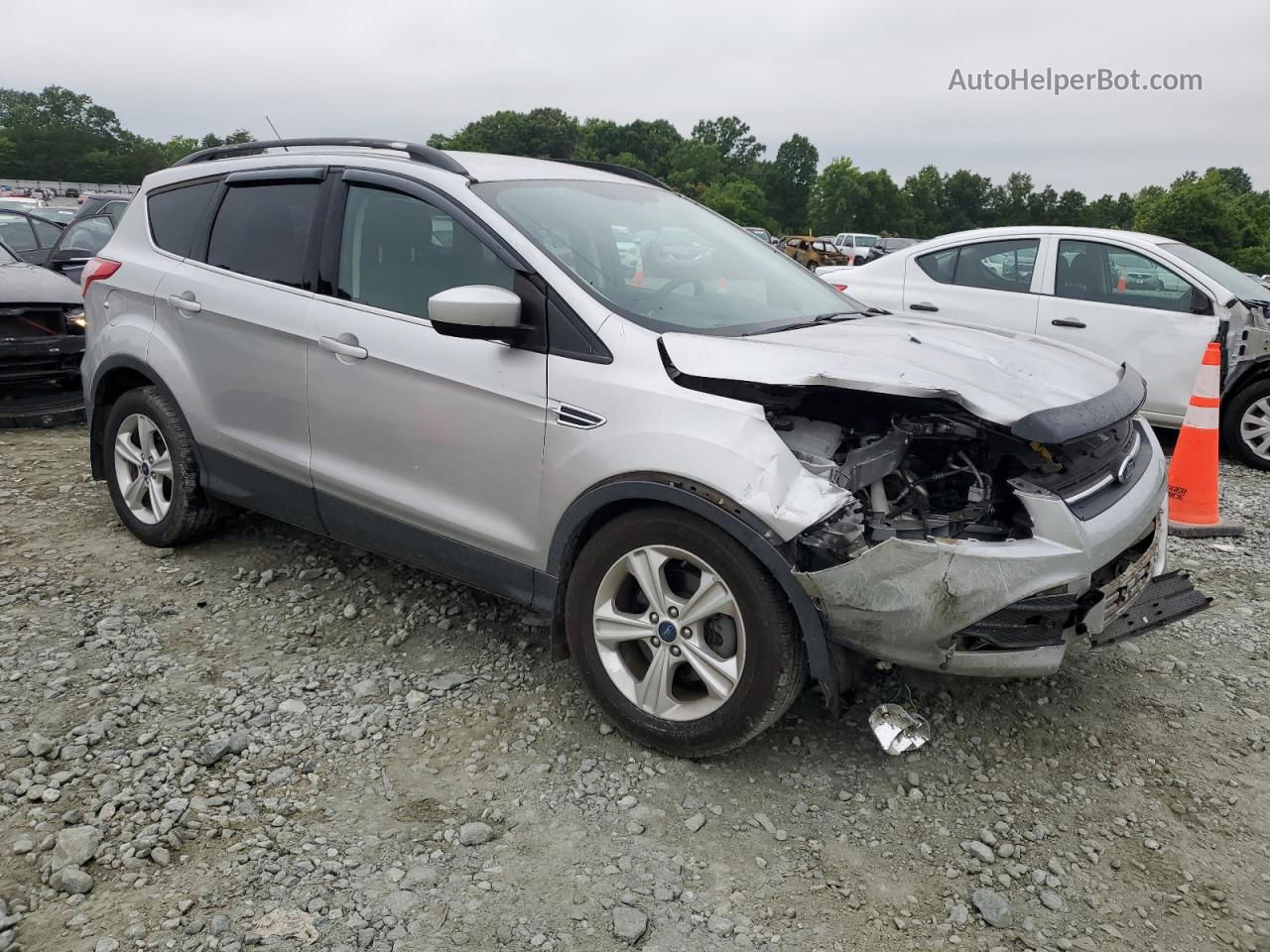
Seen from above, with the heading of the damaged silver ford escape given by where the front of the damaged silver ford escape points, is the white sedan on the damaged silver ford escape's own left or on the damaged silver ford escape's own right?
on the damaged silver ford escape's own left

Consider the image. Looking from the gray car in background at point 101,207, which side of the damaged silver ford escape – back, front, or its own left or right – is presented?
back

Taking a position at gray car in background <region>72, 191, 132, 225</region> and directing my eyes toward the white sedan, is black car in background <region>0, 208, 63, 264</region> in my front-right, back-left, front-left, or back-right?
front-right

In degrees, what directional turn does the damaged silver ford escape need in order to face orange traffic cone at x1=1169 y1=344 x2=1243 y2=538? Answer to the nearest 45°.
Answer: approximately 90° to its left

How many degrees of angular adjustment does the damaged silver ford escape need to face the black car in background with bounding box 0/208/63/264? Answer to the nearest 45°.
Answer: approximately 180°

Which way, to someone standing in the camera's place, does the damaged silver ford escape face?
facing the viewer and to the right of the viewer
